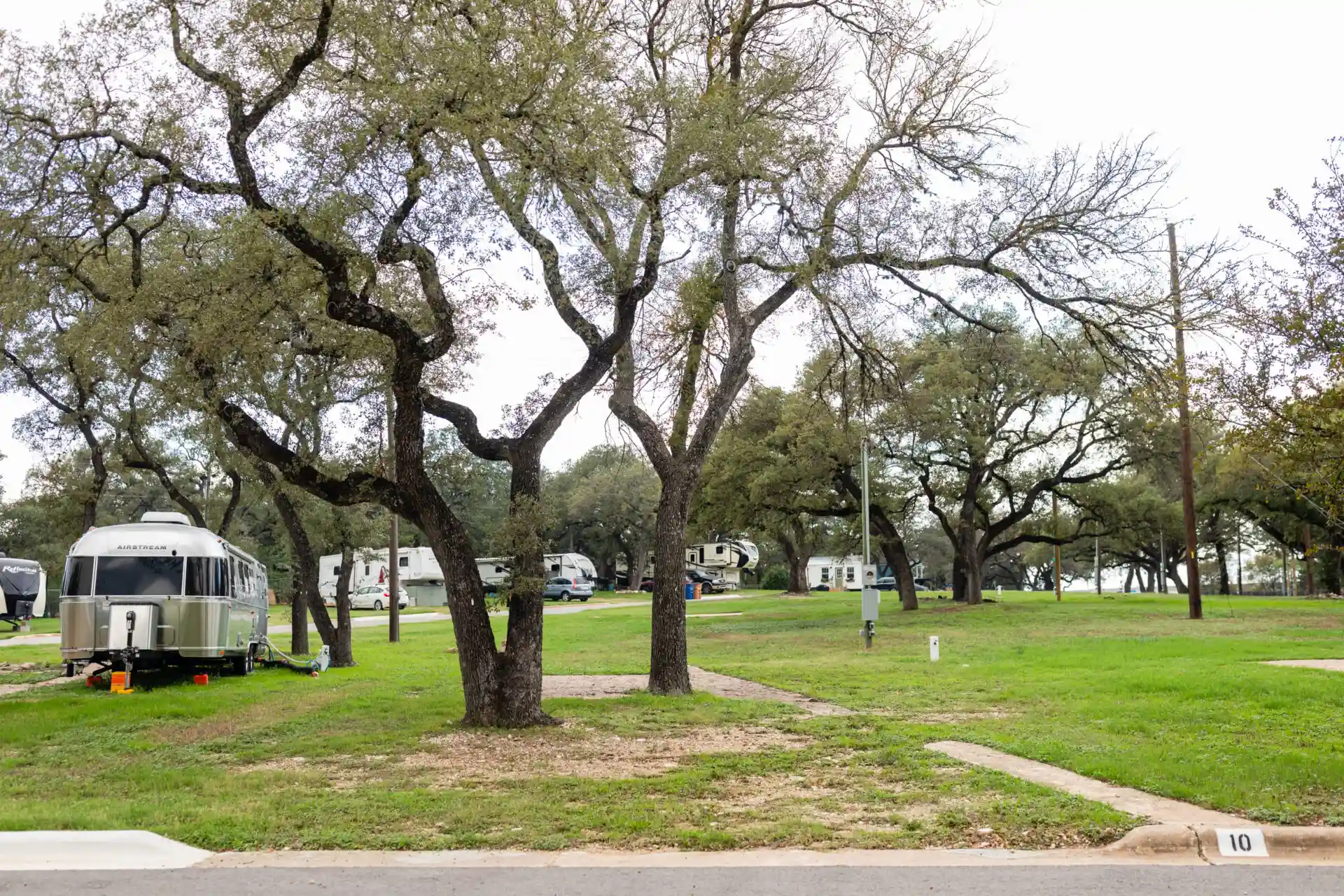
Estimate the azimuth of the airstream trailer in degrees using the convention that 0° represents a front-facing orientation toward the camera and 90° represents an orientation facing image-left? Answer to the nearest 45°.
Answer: approximately 0°

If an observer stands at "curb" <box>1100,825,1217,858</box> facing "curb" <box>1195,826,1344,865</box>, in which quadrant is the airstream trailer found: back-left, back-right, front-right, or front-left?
back-left

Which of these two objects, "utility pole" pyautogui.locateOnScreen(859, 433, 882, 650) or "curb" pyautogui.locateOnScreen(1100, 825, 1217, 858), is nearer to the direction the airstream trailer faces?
the curb

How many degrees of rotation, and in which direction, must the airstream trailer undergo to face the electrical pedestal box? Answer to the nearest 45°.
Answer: approximately 90° to its left

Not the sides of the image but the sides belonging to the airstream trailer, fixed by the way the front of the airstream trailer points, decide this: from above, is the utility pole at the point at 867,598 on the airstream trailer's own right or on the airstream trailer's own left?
on the airstream trailer's own left

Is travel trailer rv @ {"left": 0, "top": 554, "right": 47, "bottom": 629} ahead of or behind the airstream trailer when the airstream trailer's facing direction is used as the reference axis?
behind

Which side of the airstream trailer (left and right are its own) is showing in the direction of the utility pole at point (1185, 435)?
left

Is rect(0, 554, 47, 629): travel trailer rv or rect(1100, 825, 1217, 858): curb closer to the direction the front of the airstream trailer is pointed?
the curb
